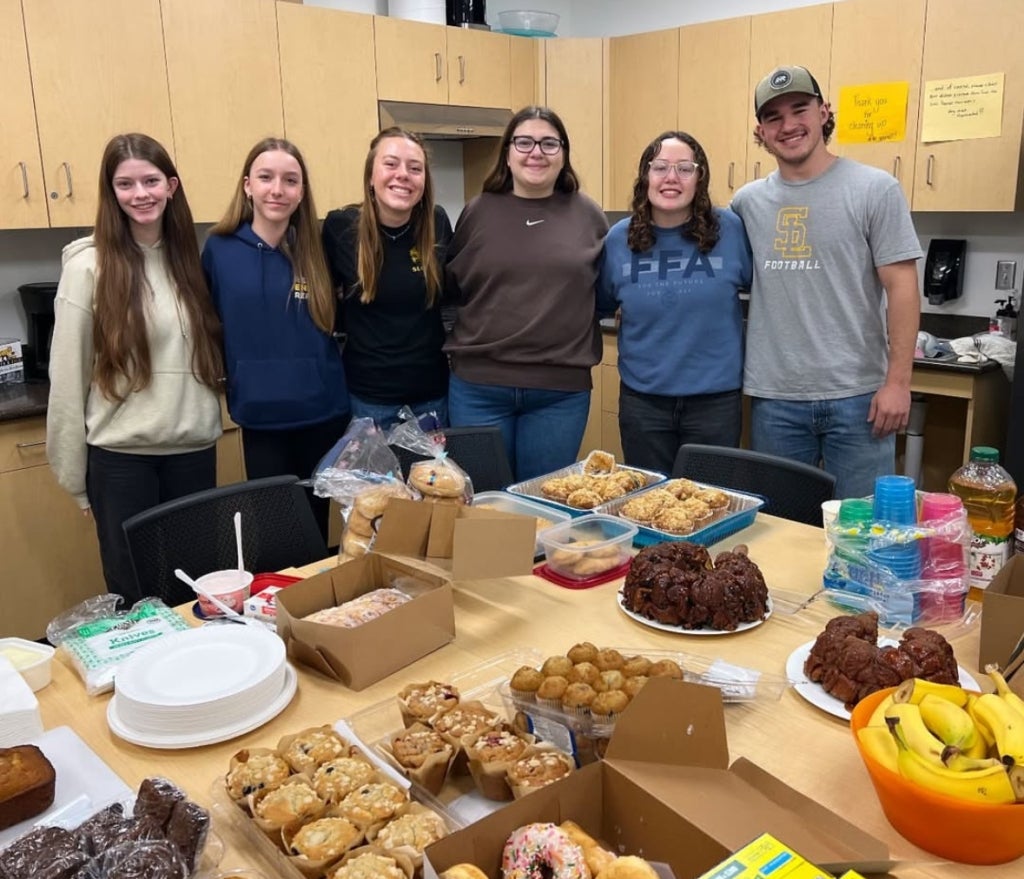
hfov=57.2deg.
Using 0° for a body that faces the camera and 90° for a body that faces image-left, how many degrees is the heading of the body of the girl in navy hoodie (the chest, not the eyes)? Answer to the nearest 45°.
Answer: approximately 0°

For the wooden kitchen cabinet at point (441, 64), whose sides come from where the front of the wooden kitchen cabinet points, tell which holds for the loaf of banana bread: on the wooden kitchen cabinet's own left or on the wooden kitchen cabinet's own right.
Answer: on the wooden kitchen cabinet's own right

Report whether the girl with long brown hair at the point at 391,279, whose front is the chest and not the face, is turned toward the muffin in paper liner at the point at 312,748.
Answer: yes

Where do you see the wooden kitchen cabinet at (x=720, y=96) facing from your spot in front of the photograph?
facing the viewer and to the left of the viewer

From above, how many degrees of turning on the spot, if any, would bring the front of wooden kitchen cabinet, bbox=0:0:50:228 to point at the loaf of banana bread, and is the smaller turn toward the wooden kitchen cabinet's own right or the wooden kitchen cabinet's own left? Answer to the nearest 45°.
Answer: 0° — it already faces it

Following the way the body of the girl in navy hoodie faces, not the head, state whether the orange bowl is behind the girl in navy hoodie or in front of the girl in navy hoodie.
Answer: in front

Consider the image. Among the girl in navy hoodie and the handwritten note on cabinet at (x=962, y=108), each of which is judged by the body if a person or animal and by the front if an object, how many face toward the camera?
2

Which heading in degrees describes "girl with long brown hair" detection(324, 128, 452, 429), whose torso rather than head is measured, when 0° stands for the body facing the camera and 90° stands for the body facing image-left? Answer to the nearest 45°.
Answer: approximately 0°

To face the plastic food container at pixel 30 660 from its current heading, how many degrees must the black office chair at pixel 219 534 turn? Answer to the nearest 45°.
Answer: approximately 90° to its right

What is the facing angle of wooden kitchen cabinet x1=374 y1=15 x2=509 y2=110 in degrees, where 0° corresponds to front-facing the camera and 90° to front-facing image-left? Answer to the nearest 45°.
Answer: approximately 315°

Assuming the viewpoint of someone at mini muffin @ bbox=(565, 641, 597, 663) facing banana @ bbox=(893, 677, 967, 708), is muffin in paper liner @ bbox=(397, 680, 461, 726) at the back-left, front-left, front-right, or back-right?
back-right

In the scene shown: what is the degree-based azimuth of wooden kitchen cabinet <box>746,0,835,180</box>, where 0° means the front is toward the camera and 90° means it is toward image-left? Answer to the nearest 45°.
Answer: approximately 45°

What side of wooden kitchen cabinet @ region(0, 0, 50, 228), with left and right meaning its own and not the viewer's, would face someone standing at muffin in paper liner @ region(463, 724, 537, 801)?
front
